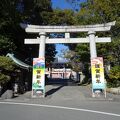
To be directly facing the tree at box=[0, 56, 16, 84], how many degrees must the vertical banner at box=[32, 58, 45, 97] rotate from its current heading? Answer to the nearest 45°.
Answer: approximately 90° to its right

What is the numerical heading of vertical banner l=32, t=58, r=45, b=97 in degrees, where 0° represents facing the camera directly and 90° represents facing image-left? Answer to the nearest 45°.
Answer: approximately 0°

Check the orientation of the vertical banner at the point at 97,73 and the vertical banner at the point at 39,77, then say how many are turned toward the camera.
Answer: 2

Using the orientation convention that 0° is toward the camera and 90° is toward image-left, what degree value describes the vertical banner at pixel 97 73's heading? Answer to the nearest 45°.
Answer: approximately 0°
